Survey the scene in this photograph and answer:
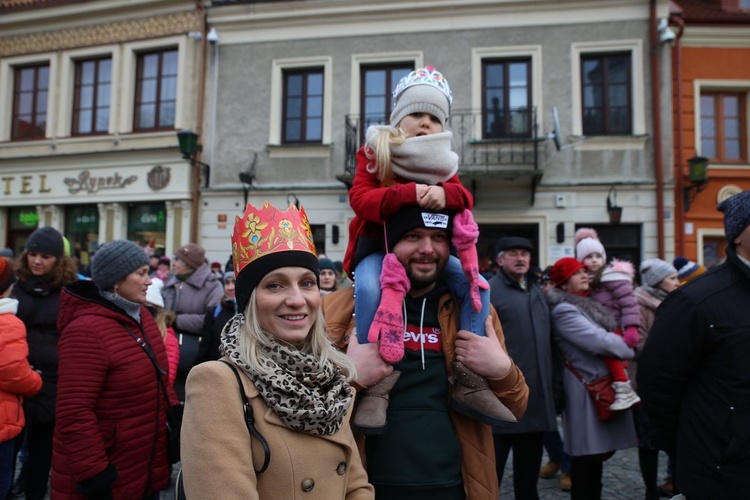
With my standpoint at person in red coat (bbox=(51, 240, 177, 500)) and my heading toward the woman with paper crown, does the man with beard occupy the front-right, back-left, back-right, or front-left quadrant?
front-left

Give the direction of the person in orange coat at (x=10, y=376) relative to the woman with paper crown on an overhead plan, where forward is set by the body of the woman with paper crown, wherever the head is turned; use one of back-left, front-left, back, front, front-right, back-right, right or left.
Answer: back

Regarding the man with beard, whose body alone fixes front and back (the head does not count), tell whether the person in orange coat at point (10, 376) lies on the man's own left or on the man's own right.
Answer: on the man's own right

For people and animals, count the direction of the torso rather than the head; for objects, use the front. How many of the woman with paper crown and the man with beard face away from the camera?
0

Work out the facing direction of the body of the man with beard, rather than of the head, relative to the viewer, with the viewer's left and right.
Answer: facing the viewer

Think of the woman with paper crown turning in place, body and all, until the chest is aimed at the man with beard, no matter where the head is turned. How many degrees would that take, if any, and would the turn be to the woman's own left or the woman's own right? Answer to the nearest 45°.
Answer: approximately 90° to the woman's own left

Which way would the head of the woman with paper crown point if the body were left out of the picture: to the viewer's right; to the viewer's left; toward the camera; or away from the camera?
toward the camera

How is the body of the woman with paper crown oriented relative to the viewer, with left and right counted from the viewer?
facing the viewer and to the right of the viewer

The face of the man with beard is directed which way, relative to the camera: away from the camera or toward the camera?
toward the camera

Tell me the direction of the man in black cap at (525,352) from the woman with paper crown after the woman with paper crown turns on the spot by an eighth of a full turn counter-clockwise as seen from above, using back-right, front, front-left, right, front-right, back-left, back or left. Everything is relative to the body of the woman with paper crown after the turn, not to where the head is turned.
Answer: front-left

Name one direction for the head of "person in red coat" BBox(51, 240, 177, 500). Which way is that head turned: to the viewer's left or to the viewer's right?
to the viewer's right

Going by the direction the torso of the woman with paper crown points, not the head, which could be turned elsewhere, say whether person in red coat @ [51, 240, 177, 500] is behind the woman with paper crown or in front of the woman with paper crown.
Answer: behind
